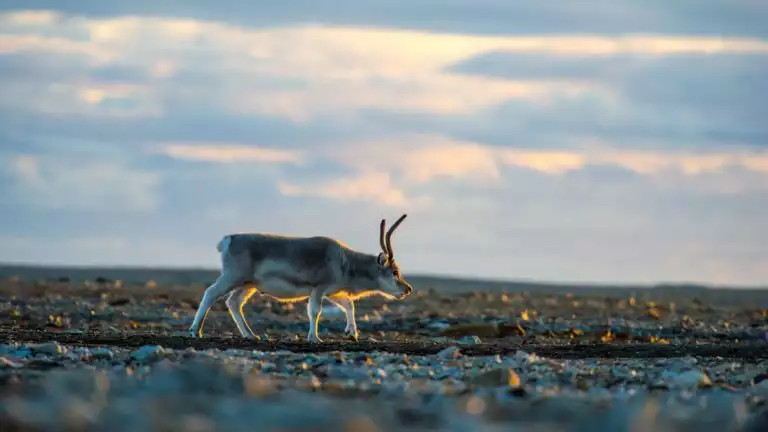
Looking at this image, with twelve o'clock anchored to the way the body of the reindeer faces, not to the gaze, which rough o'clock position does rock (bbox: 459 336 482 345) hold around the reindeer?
The rock is roughly at 12 o'clock from the reindeer.

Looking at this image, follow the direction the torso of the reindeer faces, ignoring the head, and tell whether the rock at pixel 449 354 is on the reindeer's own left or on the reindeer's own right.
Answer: on the reindeer's own right

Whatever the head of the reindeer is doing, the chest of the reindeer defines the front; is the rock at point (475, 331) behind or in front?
in front

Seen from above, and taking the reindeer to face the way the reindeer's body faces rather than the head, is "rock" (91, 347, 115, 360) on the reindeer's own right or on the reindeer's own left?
on the reindeer's own right

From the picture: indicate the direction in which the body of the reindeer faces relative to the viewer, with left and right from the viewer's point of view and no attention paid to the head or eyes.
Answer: facing to the right of the viewer

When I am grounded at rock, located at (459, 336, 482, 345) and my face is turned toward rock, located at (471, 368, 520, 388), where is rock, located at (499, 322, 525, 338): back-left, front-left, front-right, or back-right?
back-left

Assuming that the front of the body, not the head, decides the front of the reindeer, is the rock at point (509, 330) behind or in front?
in front

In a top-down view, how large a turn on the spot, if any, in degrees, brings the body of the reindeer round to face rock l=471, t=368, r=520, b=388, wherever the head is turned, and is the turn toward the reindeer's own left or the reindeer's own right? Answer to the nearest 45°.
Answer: approximately 90° to the reindeer's own right
